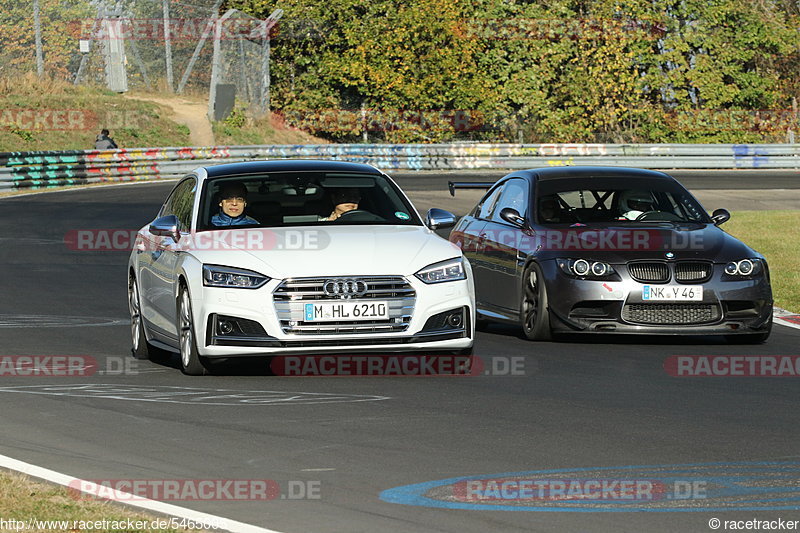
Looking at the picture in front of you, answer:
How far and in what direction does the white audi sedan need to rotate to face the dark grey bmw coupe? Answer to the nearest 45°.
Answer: approximately 135° to its left

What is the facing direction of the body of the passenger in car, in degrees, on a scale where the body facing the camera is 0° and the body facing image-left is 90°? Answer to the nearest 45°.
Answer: approximately 0°

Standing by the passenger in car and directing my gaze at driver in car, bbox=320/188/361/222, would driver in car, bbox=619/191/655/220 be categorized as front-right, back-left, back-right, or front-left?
front-left

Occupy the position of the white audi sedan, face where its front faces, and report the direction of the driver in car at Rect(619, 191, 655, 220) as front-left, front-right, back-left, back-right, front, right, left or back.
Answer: back-left

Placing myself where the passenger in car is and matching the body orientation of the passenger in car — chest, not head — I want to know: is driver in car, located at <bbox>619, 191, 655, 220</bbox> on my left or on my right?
on my left

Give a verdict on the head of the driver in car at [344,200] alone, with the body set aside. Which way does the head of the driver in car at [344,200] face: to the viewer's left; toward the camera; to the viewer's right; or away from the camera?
toward the camera

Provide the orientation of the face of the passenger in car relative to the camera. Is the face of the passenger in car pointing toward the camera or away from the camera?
toward the camera

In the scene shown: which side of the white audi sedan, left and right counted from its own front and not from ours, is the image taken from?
front

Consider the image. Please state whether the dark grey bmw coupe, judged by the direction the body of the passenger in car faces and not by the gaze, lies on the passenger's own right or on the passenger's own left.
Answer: on the passenger's own left

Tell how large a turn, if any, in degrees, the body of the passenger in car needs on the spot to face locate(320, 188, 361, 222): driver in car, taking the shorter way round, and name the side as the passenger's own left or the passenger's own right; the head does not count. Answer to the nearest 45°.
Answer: approximately 90° to the passenger's own left
